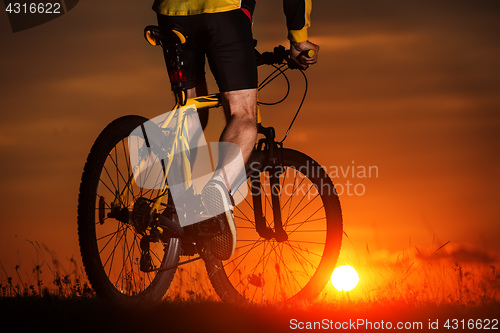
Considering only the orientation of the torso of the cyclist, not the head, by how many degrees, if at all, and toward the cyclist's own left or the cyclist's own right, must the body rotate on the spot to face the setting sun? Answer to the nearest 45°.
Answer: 0° — they already face it

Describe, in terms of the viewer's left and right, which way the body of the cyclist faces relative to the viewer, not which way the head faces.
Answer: facing away from the viewer and to the right of the viewer
